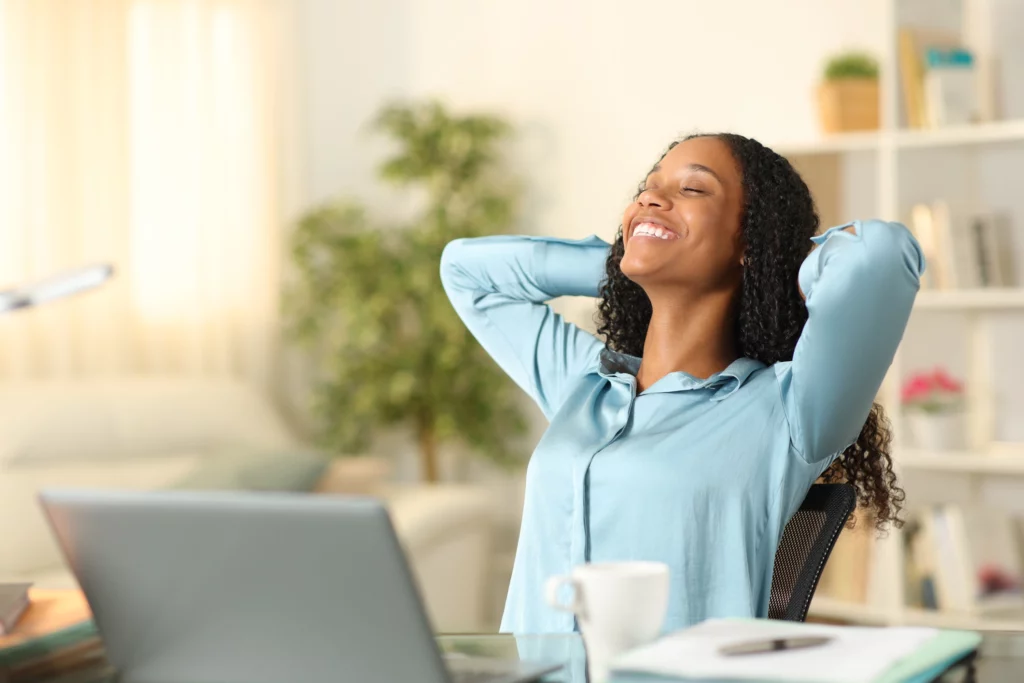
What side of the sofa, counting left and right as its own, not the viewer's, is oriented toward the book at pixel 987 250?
left

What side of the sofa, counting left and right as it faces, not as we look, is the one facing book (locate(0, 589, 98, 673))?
front

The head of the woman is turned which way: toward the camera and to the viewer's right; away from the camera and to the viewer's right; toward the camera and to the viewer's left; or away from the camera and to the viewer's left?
toward the camera and to the viewer's left

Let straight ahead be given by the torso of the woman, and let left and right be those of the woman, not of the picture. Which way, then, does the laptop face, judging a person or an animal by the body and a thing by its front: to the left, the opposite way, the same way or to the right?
the opposite way

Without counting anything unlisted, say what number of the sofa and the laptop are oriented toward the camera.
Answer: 1

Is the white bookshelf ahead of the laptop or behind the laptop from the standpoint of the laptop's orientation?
ahead

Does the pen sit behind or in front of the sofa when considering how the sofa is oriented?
in front

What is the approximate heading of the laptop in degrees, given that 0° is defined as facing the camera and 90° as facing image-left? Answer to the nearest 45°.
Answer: approximately 225°

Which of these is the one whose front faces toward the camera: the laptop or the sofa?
the sofa

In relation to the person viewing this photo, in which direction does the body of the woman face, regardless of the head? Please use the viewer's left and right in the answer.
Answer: facing the viewer and to the left of the viewer

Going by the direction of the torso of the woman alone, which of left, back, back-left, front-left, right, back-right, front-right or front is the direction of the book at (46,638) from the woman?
front

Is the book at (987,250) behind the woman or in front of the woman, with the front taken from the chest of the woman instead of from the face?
behind

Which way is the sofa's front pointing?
toward the camera
